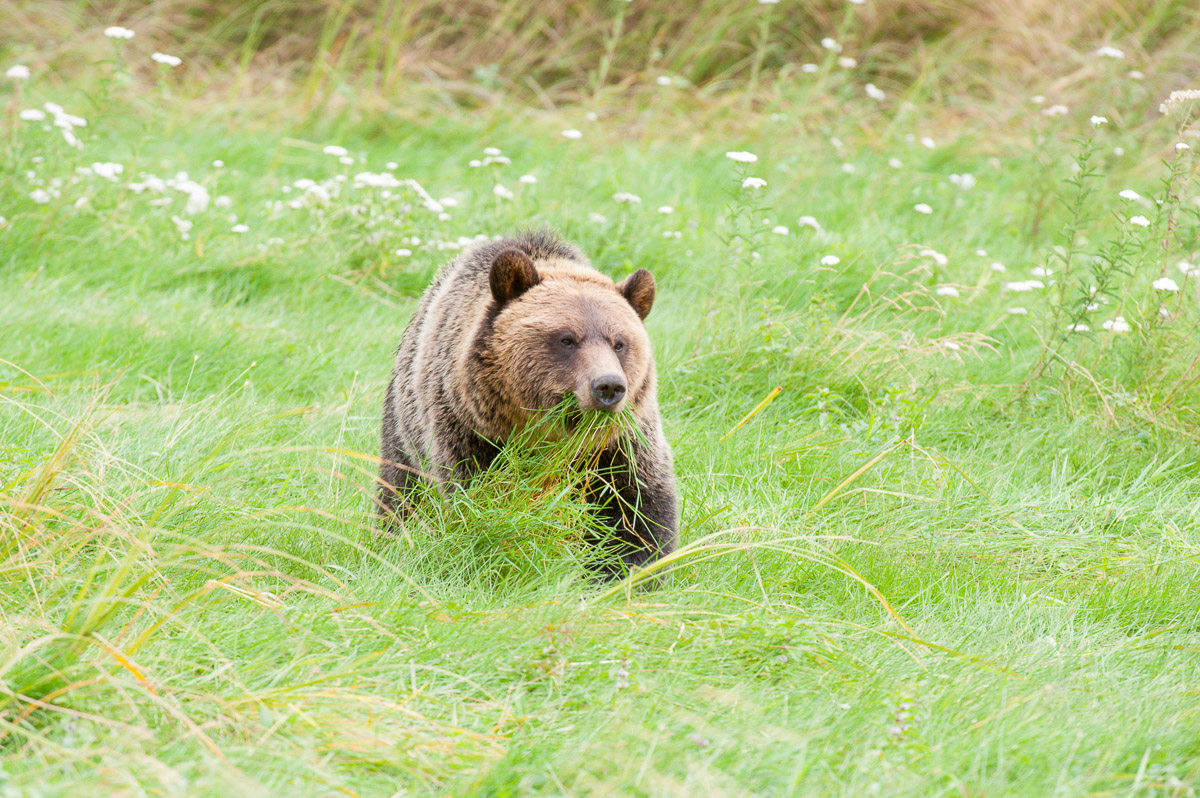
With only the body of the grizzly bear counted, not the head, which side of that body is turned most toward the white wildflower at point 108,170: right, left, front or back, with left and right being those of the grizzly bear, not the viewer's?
back

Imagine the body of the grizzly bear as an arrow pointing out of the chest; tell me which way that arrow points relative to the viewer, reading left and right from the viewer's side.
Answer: facing the viewer and to the right of the viewer

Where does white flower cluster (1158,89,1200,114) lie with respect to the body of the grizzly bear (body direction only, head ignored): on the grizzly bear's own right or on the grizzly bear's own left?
on the grizzly bear's own left

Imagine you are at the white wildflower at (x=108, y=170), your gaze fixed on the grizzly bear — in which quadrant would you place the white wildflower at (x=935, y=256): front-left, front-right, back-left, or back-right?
front-left
